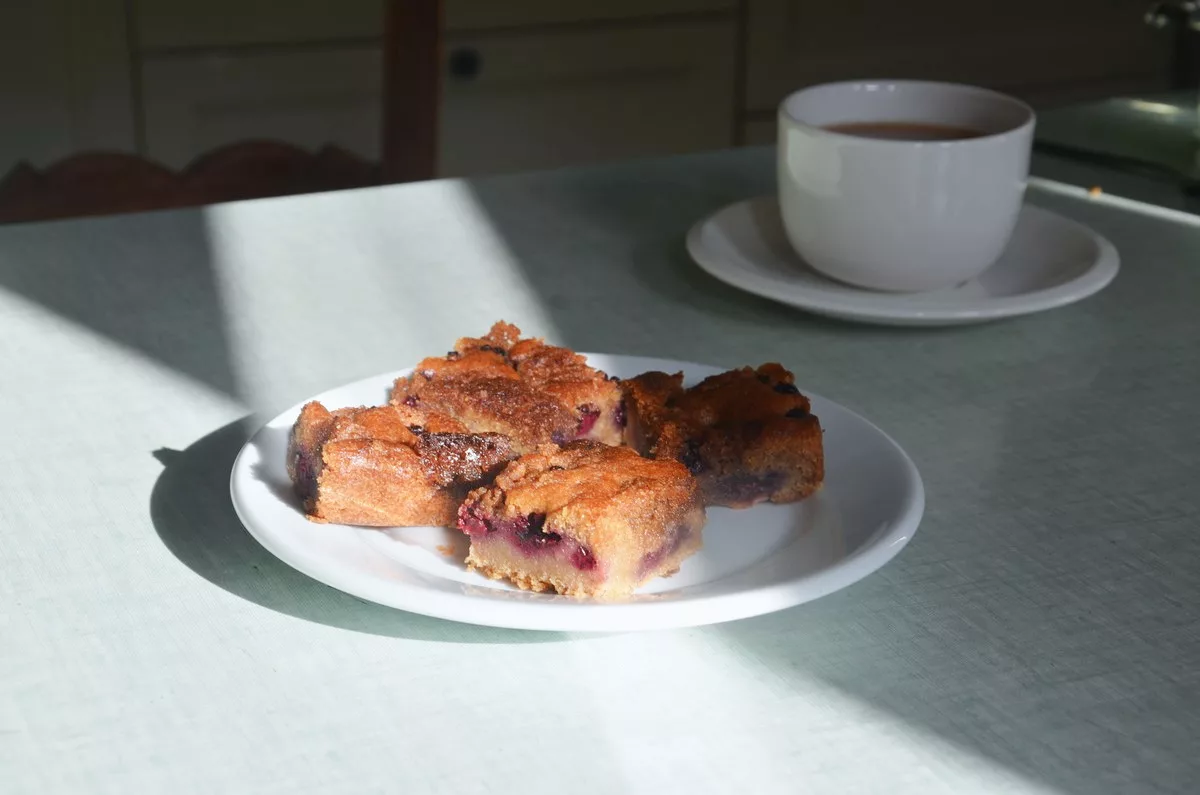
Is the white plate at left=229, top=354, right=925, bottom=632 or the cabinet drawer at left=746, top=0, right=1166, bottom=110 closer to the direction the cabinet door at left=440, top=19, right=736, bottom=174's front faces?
the white plate

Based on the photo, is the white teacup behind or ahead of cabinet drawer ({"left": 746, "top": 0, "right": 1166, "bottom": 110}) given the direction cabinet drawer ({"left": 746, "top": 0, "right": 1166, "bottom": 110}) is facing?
ahead

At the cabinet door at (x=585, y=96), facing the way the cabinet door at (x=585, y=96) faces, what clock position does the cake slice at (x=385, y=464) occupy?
The cake slice is roughly at 12 o'clock from the cabinet door.

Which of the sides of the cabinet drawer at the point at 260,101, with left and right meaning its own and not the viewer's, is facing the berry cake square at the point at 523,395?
front

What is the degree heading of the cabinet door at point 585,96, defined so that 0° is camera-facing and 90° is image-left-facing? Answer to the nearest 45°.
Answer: approximately 0°

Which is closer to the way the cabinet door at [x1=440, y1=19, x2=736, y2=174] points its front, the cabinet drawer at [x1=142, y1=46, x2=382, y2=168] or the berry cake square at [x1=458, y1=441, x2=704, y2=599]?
the berry cake square

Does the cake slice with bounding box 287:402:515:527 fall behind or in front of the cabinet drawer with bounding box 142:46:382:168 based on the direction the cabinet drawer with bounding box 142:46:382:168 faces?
in front

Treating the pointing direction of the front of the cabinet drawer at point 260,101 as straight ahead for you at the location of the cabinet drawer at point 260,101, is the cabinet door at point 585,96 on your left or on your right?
on your left

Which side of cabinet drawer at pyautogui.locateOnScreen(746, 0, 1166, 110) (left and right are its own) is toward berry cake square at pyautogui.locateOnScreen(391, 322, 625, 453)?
front

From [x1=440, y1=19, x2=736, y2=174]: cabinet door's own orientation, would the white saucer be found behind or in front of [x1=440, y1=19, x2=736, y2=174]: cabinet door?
in front

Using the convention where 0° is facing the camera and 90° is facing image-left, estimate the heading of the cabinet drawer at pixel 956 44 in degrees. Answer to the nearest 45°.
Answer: approximately 0°
